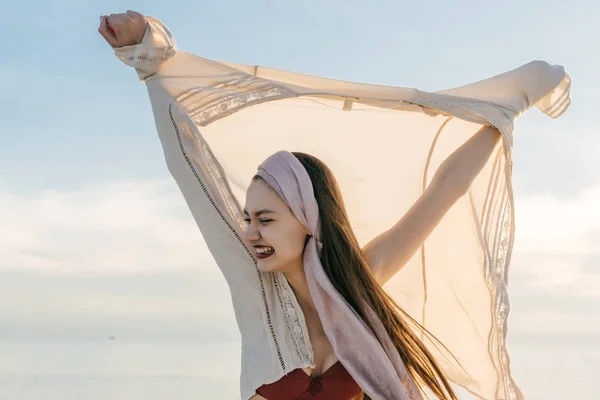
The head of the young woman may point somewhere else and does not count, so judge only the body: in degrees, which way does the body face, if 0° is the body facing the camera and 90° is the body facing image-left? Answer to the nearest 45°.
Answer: approximately 45°
